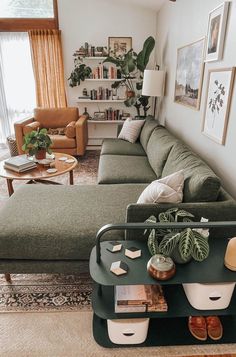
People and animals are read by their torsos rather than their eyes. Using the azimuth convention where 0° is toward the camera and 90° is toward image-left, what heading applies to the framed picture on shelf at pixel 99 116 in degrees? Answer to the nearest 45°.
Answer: approximately 0°

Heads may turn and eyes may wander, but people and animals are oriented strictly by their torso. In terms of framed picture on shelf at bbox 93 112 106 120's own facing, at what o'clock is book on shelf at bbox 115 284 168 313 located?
The book on shelf is roughly at 12 o'clock from the framed picture on shelf.

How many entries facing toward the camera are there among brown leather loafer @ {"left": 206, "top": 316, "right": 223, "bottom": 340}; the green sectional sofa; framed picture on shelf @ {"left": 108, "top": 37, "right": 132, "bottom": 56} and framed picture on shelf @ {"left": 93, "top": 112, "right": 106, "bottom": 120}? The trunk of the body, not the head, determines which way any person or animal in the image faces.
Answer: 3

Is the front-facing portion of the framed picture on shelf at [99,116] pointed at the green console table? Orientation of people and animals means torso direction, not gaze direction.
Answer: yes

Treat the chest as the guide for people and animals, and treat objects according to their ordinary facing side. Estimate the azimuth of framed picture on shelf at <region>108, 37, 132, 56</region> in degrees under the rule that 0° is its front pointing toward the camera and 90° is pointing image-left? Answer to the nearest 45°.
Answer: approximately 0°

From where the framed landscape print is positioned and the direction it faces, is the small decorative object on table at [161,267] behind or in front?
in front

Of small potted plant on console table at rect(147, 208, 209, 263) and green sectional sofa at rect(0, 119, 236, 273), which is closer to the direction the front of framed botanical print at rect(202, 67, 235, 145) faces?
the green sectional sofa

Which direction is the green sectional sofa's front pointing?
to the viewer's left

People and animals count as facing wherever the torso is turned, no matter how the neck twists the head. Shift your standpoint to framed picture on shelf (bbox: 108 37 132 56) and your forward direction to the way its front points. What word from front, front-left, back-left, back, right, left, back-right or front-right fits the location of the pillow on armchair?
front-right
